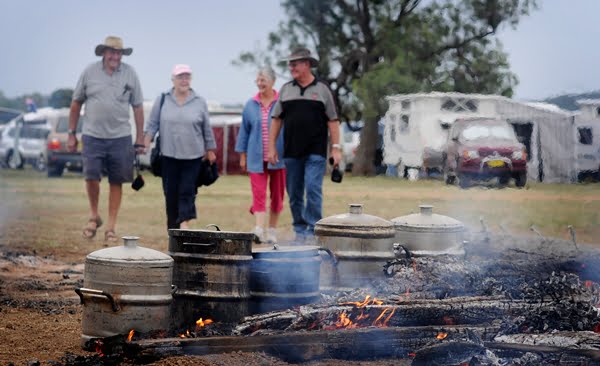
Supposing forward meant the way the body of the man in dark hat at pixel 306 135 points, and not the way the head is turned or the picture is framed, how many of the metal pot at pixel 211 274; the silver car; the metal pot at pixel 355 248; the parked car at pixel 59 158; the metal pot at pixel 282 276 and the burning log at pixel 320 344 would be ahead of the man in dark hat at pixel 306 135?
4

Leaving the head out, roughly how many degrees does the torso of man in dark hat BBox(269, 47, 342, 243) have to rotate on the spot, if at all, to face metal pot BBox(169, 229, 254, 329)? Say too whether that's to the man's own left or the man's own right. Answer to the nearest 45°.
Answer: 0° — they already face it

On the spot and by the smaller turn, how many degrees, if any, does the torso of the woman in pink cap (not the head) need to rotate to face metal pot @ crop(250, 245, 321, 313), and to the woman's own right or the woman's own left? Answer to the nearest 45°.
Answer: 0° — they already face it

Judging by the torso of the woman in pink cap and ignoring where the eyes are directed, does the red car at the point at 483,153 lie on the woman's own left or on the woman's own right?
on the woman's own left

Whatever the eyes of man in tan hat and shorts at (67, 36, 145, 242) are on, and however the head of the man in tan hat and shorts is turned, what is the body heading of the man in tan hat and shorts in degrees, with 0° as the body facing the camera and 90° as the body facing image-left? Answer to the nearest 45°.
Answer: approximately 0°

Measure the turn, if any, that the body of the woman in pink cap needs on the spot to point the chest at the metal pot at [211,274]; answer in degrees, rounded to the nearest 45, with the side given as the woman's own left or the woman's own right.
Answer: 0° — they already face it

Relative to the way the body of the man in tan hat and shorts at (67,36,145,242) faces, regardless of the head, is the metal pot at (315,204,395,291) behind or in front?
in front

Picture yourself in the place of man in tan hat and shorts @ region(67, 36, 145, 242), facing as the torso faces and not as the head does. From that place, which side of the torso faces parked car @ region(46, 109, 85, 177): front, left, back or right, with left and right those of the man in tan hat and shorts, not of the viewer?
back

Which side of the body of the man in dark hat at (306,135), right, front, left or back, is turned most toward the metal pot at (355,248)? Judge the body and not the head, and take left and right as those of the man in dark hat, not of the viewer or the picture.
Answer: front

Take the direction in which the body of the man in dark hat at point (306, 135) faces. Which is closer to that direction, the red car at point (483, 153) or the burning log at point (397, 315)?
the burning log

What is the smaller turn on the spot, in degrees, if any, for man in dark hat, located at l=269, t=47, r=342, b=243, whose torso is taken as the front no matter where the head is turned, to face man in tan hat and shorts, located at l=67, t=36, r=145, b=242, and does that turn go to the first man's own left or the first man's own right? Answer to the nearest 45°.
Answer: approximately 90° to the first man's own right
